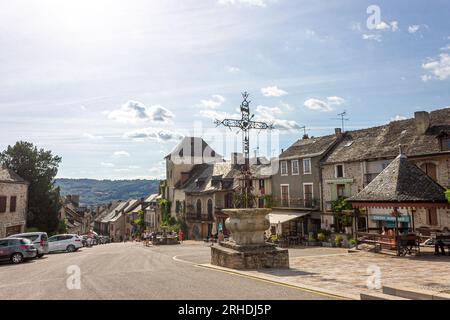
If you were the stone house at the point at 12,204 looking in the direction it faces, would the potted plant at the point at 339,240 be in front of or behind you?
in front

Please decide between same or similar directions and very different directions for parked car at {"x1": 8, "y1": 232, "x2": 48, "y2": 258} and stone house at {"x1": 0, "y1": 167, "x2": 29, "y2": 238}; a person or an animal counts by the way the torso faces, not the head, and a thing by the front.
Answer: very different directions

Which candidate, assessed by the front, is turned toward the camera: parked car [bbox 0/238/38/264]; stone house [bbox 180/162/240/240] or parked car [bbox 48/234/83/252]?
the stone house

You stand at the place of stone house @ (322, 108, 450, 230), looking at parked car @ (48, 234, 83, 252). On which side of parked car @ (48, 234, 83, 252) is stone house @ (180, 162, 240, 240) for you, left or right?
right

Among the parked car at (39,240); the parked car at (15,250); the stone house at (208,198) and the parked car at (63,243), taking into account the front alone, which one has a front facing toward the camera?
the stone house

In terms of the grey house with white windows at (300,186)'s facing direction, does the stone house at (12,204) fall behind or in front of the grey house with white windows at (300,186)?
in front
